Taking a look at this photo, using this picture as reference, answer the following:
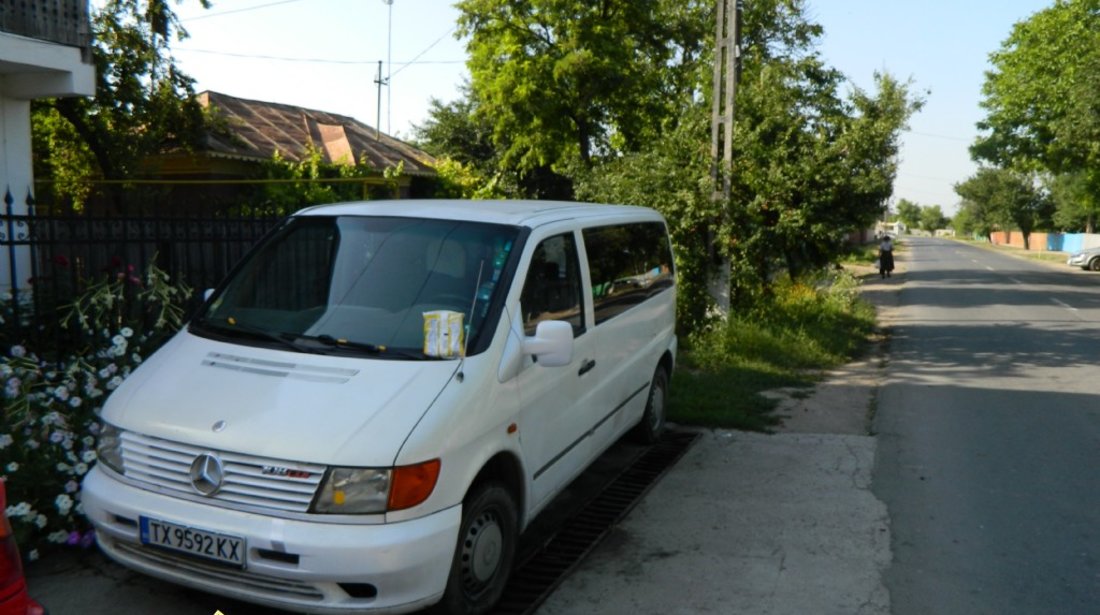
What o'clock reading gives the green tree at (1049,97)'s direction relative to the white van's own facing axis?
The green tree is roughly at 6 o'clock from the white van.

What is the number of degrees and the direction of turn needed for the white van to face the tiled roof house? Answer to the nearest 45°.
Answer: approximately 135° to its right

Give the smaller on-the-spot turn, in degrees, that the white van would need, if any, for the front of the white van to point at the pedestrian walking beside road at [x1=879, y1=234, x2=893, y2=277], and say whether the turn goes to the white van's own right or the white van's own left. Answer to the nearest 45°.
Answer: approximately 180°

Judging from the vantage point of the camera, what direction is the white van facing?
facing the viewer and to the left of the viewer

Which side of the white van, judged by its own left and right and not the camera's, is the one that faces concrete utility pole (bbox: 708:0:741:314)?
back

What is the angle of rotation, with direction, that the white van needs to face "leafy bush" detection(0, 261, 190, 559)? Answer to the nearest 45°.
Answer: approximately 90° to its right

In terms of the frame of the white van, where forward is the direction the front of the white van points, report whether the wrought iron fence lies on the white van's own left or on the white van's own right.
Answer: on the white van's own right

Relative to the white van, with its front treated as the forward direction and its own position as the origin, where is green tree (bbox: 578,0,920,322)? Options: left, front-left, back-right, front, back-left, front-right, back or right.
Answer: back

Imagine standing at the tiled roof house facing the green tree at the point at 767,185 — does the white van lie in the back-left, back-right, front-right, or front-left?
front-right

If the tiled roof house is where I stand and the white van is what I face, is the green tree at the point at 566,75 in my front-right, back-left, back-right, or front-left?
front-left

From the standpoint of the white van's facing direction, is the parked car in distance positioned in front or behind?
behind

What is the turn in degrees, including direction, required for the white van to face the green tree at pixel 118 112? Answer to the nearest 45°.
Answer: approximately 135° to its right
